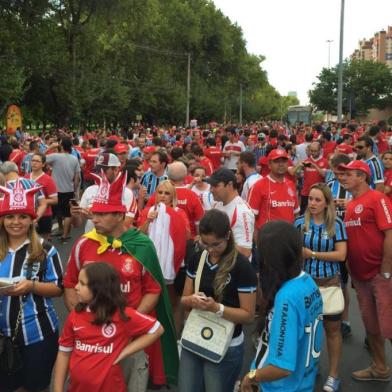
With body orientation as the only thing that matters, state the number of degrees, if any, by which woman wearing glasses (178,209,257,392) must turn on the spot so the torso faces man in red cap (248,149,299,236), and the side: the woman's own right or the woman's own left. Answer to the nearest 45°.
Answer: approximately 135° to the woman's own right

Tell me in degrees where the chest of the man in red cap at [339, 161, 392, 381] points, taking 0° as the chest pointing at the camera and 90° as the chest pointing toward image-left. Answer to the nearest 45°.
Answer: approximately 45°

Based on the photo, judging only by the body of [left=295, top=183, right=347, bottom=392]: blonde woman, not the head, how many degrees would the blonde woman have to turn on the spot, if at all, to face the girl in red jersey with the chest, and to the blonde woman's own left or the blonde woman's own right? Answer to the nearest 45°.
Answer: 0° — they already face them

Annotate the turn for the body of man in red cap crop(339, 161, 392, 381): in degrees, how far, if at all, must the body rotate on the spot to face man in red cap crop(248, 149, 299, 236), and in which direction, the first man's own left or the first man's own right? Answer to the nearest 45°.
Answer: approximately 90° to the first man's own right

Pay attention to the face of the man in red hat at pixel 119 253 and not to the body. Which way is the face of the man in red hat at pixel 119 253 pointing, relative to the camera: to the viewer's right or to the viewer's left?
to the viewer's left

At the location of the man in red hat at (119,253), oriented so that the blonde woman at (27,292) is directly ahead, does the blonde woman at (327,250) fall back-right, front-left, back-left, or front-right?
back-right

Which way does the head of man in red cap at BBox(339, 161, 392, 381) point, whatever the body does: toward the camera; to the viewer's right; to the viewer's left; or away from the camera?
to the viewer's left
